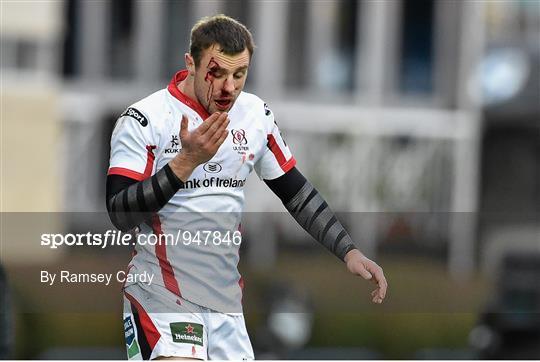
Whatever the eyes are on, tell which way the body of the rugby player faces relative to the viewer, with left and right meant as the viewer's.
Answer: facing the viewer and to the right of the viewer
